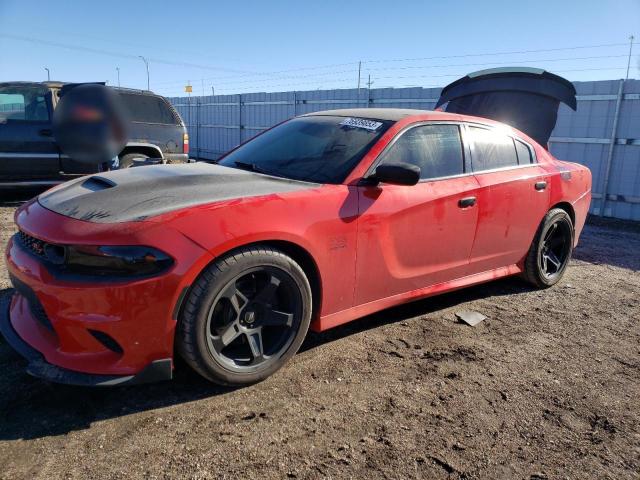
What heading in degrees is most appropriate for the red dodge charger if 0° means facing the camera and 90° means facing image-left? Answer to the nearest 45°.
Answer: approximately 45°

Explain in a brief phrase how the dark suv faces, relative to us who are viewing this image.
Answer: facing to the left of the viewer

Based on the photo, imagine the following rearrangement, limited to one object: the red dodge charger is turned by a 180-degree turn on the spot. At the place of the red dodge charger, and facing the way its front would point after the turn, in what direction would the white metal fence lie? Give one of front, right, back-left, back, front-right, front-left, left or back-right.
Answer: front

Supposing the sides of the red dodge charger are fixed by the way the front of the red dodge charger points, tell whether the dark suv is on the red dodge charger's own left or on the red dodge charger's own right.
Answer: on the red dodge charger's own right

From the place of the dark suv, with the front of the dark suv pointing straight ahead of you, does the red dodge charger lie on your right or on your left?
on your left

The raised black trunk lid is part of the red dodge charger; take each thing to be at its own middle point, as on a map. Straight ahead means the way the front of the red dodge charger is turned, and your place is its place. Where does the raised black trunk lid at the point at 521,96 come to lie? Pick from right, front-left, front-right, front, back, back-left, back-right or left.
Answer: back

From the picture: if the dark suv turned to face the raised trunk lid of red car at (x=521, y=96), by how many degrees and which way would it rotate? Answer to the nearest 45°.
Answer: approximately 135° to its left
